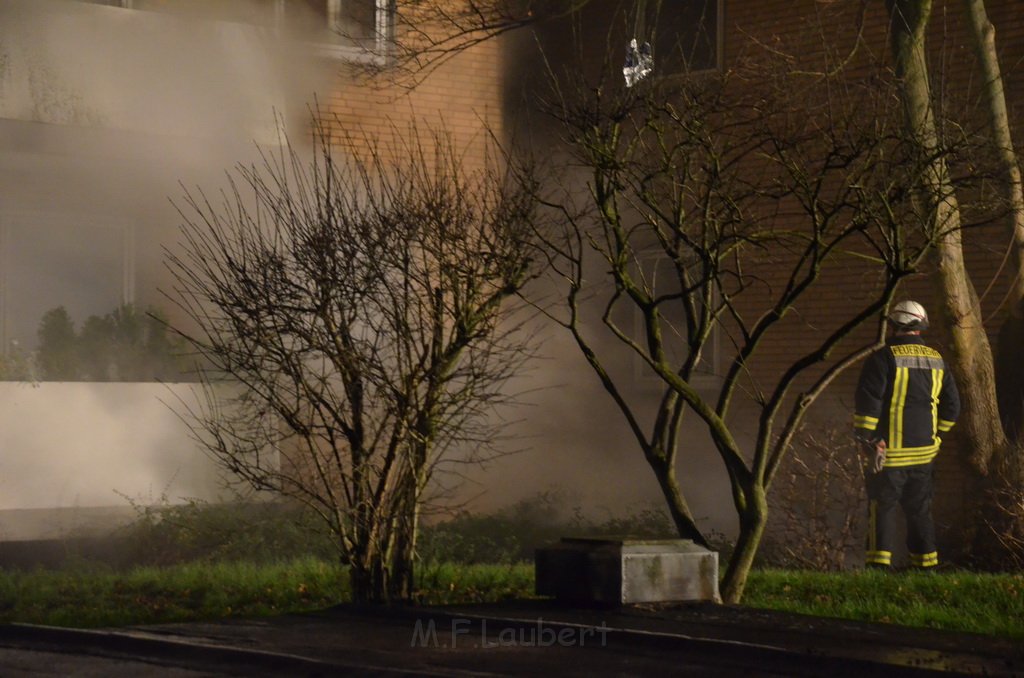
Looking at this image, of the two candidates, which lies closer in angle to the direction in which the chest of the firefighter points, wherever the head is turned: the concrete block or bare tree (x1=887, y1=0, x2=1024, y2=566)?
the bare tree

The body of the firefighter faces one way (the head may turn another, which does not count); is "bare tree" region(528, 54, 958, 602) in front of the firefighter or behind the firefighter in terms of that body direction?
behind

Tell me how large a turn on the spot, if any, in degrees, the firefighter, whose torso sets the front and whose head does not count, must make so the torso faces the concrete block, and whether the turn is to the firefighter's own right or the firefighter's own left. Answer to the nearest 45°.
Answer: approximately 135° to the firefighter's own left

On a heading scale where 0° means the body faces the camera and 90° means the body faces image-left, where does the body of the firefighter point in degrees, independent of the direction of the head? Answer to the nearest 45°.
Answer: approximately 180°

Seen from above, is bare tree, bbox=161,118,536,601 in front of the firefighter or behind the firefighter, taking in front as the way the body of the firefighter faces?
behind
